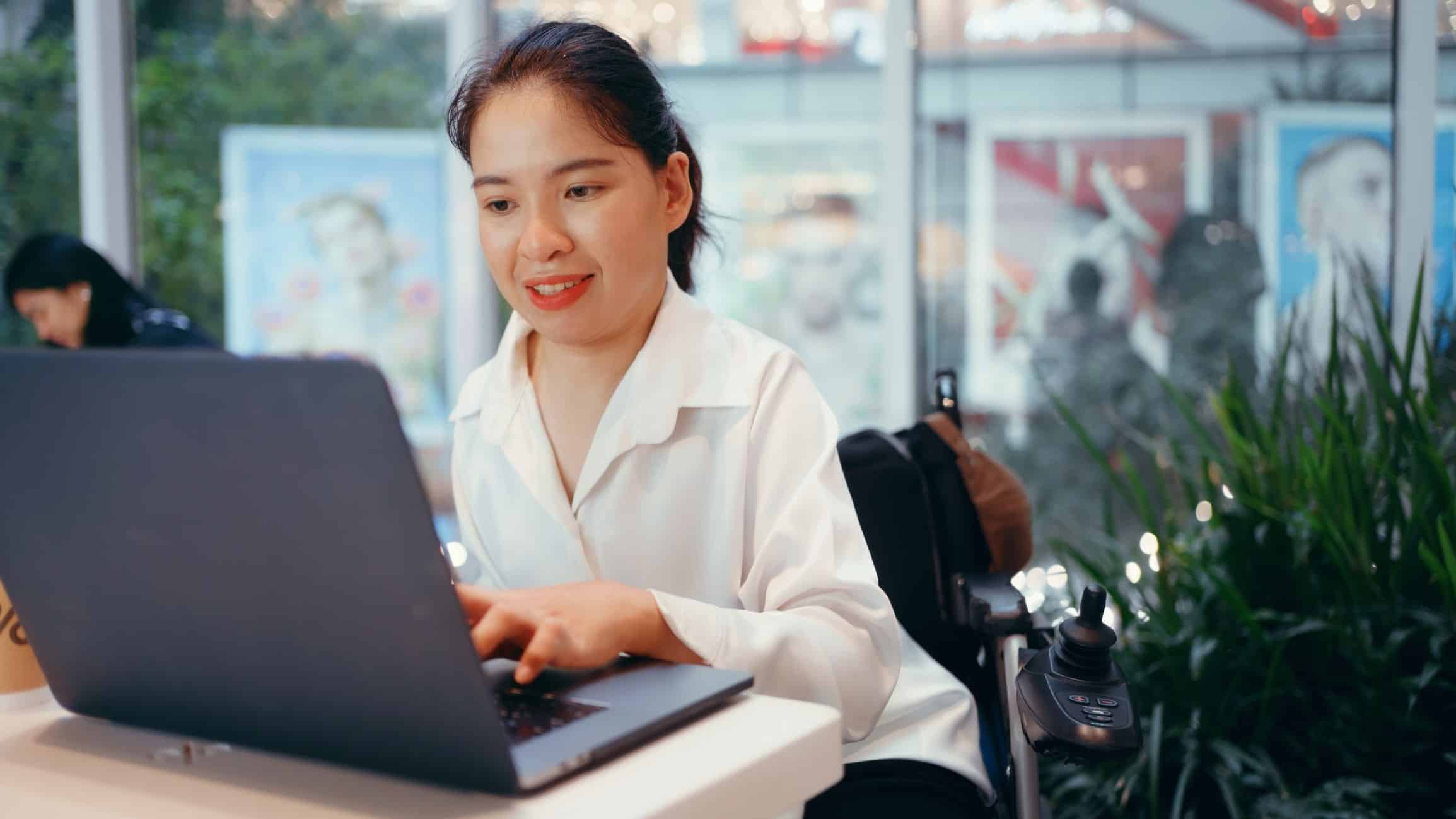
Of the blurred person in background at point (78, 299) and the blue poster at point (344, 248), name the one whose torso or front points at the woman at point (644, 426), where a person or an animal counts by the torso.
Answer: the blue poster

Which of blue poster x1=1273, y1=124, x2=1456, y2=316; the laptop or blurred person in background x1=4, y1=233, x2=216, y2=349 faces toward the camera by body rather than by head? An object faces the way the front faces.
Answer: the blue poster

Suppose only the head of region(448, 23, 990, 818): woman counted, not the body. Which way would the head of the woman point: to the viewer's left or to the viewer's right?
to the viewer's left

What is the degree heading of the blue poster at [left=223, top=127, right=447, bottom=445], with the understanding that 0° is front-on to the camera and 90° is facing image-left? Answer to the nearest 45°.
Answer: approximately 0°

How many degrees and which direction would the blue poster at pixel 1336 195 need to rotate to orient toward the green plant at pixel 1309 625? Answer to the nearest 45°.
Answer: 0° — it already faces it

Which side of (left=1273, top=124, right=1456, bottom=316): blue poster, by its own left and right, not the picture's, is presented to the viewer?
front

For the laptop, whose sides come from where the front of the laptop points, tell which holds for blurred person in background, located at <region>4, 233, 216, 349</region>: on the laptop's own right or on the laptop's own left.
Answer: on the laptop's own left

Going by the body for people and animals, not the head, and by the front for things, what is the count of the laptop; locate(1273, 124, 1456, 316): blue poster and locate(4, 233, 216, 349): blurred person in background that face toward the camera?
1

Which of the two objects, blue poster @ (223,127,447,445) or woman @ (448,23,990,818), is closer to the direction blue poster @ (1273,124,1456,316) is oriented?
the woman

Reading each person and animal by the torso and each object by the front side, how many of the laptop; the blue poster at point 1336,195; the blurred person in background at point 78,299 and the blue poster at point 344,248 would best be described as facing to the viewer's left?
1

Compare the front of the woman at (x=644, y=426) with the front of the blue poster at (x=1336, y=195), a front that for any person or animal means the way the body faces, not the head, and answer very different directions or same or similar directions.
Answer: same or similar directions

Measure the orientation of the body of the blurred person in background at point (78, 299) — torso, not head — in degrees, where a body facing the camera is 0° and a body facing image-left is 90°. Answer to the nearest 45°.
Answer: approximately 90°

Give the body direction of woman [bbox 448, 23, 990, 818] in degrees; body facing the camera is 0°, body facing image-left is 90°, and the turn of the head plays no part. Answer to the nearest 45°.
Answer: approximately 45°

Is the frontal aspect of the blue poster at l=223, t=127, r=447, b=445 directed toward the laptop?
yes

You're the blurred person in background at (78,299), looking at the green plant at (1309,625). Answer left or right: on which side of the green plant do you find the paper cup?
right

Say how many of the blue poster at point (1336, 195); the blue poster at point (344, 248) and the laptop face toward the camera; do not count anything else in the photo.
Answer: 2
